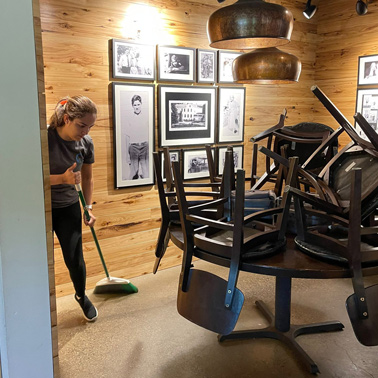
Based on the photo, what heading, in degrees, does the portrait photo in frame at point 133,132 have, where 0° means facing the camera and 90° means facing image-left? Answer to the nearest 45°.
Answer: approximately 315°

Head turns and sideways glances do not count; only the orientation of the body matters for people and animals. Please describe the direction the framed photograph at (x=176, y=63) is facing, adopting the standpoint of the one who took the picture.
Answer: facing the viewer and to the right of the viewer

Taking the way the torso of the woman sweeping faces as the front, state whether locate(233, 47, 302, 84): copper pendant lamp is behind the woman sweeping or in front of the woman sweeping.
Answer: in front

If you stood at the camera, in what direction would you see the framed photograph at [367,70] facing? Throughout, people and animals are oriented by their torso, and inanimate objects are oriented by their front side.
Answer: facing the viewer and to the left of the viewer

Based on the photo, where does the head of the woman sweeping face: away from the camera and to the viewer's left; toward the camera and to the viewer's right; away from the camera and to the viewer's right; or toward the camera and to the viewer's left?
toward the camera and to the viewer's right

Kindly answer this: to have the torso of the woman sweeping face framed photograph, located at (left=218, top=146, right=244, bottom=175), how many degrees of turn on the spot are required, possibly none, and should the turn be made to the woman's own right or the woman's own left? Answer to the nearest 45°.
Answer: approximately 90° to the woman's own left

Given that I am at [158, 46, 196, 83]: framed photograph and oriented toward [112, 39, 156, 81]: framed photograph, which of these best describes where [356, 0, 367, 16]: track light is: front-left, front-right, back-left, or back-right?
back-left

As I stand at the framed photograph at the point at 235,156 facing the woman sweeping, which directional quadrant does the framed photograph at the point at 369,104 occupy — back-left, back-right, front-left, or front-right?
back-left

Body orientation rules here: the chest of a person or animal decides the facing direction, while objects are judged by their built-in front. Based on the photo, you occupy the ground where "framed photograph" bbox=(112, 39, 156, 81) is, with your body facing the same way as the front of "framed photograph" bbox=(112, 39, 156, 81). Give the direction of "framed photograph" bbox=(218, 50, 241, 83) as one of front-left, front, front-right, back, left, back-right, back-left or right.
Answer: left

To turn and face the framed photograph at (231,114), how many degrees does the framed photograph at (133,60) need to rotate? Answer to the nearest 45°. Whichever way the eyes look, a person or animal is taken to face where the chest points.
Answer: approximately 90° to its left

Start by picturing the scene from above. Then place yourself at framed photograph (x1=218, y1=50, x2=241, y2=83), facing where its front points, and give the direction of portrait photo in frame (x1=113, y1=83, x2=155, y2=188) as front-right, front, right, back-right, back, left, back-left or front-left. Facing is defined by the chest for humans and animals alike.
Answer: right

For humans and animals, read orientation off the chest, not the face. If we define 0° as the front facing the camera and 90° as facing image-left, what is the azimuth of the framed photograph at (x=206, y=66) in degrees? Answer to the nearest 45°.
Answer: approximately 315°
